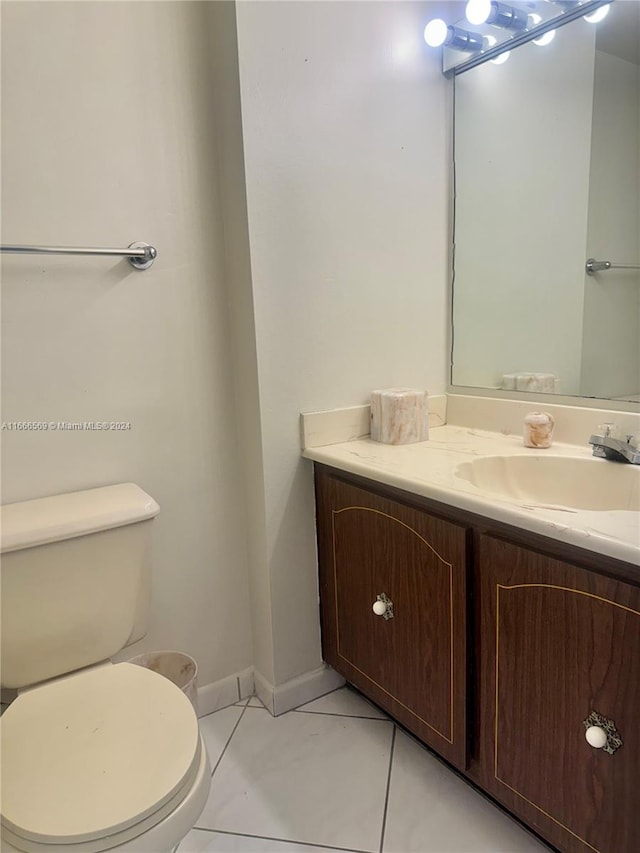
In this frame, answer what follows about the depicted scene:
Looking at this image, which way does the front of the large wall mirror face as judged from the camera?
facing the viewer and to the left of the viewer

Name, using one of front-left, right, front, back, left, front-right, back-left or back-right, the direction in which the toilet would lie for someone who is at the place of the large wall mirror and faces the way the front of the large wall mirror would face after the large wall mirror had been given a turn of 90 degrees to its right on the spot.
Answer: left

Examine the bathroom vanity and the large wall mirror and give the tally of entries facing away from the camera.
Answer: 0

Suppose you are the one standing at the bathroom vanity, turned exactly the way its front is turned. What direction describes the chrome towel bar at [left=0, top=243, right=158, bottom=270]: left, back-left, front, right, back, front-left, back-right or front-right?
front-right

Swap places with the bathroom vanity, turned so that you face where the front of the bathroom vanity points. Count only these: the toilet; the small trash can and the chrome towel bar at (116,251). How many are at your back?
0

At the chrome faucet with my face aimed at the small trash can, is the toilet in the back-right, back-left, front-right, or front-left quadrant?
front-left

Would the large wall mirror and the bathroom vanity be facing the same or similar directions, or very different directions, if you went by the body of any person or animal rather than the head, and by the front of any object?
same or similar directions
